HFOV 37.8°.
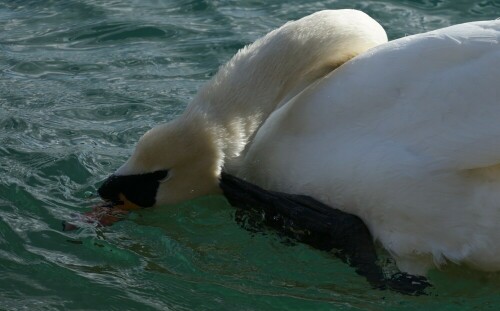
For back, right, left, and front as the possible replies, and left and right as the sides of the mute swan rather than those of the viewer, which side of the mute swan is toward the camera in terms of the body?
left
